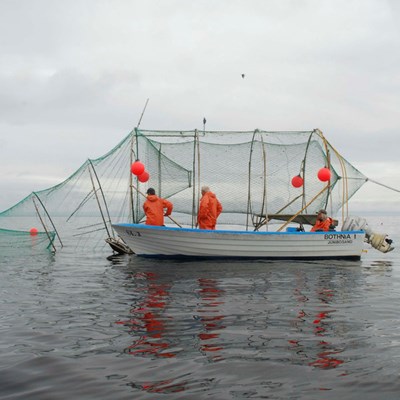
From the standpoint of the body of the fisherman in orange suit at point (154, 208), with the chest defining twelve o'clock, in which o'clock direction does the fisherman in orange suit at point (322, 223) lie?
the fisherman in orange suit at point (322, 223) is roughly at 3 o'clock from the fisherman in orange suit at point (154, 208).

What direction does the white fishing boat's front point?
to the viewer's left

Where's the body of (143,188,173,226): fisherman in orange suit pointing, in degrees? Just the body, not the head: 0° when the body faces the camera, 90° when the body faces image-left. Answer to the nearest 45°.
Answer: approximately 180°

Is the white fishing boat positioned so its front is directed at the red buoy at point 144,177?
yes

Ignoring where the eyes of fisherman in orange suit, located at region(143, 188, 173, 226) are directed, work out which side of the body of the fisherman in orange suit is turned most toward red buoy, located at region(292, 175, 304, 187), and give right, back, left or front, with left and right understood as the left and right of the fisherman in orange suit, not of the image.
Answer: right

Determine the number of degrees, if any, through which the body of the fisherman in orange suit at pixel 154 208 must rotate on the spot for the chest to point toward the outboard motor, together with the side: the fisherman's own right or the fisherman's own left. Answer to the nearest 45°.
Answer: approximately 90° to the fisherman's own right
